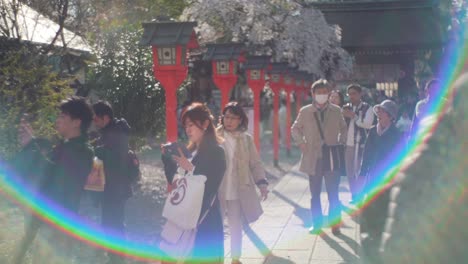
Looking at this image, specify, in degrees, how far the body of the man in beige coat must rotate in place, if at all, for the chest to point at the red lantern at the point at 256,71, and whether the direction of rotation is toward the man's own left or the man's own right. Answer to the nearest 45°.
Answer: approximately 180°

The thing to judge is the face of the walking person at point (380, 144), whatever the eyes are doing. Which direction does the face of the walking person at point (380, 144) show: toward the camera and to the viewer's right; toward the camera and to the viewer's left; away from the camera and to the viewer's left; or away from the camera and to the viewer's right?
toward the camera and to the viewer's left

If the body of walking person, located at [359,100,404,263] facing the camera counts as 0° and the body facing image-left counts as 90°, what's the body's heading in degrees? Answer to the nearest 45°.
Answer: approximately 45°

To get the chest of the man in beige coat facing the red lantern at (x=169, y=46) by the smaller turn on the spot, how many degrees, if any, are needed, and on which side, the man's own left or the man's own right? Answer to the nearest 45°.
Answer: approximately 90° to the man's own right

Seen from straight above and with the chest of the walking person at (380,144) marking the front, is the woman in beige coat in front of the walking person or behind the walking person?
in front

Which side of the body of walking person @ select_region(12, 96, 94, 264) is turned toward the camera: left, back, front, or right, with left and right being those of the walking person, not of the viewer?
left
